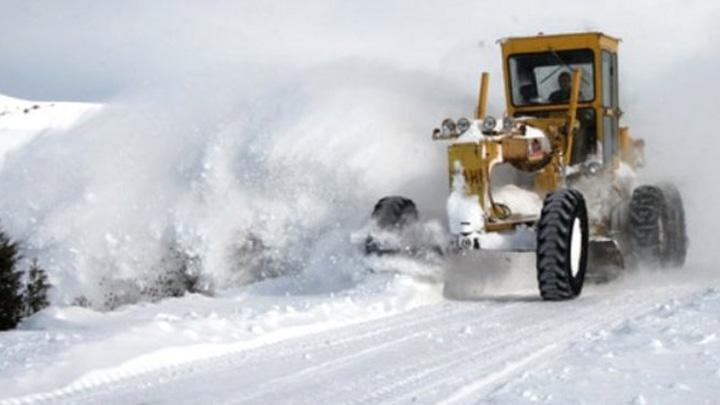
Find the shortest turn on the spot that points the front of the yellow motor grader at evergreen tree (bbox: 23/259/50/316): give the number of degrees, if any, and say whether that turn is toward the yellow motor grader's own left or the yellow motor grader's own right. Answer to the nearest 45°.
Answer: approximately 45° to the yellow motor grader's own right

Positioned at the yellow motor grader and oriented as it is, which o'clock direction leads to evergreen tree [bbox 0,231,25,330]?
The evergreen tree is roughly at 1 o'clock from the yellow motor grader.

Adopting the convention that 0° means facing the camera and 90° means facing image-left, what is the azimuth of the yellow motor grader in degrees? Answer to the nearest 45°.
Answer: approximately 45°
